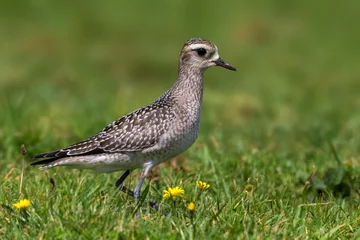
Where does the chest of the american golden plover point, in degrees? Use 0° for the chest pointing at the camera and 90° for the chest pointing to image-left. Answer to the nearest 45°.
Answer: approximately 270°
